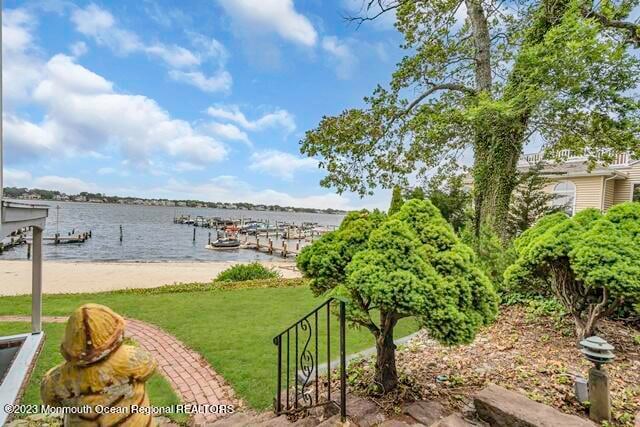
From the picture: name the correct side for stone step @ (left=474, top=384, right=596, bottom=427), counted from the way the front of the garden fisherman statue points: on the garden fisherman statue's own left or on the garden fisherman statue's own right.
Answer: on the garden fisherman statue's own right

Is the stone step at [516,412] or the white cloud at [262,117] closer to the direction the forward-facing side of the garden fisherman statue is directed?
the white cloud

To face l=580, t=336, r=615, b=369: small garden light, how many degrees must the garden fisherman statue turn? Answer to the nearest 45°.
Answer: approximately 90° to its right

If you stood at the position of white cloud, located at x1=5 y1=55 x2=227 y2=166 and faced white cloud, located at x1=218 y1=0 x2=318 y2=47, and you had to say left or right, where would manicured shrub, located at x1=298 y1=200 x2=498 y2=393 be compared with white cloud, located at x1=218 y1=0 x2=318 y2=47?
right

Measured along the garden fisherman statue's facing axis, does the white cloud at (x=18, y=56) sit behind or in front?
in front

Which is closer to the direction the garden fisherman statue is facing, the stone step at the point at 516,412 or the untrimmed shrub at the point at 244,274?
the untrimmed shrub

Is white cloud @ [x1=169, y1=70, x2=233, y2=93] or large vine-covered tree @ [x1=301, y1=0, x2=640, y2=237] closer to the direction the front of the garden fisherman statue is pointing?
the white cloud

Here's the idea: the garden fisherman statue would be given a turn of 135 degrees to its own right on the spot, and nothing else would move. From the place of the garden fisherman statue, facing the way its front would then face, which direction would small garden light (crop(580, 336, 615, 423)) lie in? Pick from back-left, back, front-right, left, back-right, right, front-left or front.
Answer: front-left

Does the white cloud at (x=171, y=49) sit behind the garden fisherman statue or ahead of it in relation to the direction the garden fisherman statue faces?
ahead

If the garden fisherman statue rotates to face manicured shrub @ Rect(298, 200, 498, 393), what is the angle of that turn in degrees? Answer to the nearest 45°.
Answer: approximately 90° to its right

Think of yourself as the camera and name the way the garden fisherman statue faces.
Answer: facing away from the viewer

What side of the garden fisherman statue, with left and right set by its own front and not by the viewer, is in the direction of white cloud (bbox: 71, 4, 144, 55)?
front

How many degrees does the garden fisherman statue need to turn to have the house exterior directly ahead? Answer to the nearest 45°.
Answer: approximately 90° to its right

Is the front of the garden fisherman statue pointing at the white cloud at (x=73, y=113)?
yes

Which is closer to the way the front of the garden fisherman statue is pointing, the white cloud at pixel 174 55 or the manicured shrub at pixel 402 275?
the white cloud
